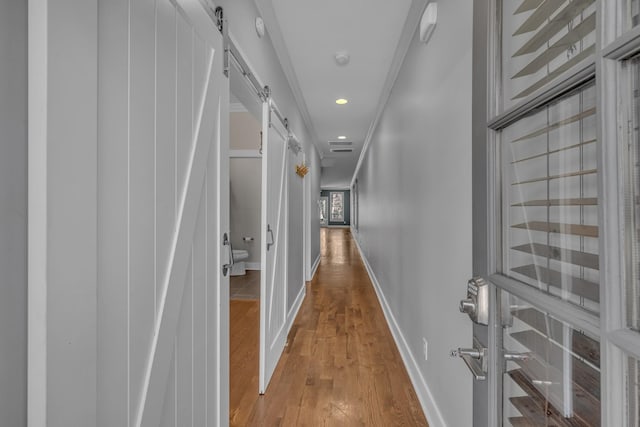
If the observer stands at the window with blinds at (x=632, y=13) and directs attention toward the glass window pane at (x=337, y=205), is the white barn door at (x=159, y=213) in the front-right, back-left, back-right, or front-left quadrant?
front-left

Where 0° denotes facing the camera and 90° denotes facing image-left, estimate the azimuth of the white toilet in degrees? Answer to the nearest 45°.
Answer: approximately 270°

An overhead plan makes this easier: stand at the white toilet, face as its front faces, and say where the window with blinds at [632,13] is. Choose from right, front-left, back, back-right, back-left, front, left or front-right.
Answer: right

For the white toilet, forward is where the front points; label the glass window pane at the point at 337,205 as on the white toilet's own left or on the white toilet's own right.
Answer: on the white toilet's own left

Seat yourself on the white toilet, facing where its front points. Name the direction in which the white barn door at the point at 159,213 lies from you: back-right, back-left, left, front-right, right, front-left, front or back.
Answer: right

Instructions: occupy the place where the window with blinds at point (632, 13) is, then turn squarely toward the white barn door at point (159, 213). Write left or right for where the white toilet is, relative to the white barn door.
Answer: right
